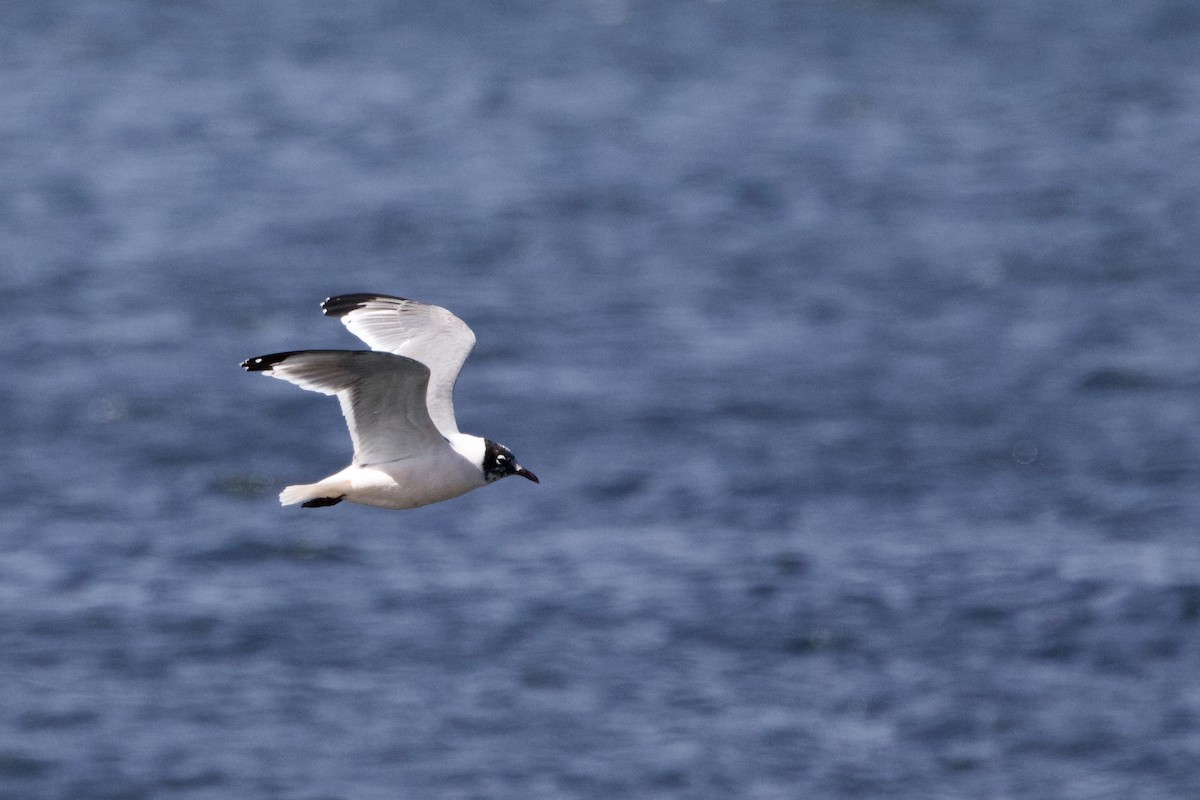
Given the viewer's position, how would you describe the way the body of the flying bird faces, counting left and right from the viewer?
facing to the right of the viewer
